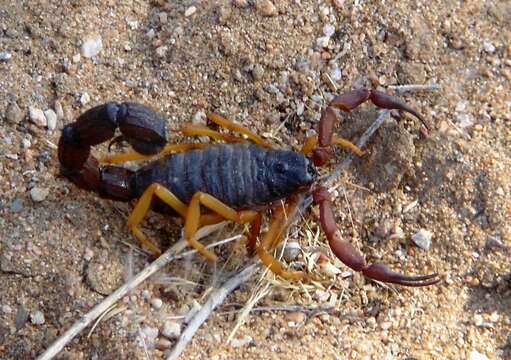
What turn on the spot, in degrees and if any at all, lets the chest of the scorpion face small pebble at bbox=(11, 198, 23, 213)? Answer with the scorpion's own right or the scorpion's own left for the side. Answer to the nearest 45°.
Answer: approximately 180°

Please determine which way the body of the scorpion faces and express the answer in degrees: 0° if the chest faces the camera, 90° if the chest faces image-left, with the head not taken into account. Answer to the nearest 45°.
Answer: approximately 270°

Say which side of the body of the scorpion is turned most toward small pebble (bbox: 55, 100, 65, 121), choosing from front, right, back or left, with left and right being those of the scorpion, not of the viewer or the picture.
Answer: back

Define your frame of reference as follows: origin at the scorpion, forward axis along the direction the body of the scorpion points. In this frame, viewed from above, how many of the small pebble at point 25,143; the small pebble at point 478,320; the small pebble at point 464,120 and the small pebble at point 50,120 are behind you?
2

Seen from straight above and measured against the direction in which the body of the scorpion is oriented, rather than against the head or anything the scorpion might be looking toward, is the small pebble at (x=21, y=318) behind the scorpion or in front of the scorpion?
behind

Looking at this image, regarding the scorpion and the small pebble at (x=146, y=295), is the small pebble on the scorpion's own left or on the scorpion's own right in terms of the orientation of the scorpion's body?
on the scorpion's own right

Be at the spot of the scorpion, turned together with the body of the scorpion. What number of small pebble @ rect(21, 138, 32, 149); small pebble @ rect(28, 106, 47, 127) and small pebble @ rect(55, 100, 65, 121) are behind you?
3

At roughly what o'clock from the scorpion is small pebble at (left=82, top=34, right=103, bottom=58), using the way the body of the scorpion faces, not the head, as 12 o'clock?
The small pebble is roughly at 7 o'clock from the scorpion.

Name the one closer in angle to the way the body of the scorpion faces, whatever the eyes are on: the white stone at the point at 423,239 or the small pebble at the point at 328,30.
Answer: the white stone

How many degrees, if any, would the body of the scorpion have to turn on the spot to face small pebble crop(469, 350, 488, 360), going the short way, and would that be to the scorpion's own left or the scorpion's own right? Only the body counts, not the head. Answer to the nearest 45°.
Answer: approximately 45° to the scorpion's own right

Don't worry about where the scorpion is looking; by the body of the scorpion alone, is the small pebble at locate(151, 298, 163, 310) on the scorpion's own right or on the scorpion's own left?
on the scorpion's own right

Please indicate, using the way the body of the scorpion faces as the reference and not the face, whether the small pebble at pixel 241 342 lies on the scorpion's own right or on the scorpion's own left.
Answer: on the scorpion's own right

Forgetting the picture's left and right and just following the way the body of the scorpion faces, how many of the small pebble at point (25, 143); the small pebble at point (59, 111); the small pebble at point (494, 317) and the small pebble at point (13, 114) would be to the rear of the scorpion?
3

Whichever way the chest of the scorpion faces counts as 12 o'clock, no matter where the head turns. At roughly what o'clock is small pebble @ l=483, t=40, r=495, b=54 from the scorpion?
The small pebble is roughly at 11 o'clock from the scorpion.

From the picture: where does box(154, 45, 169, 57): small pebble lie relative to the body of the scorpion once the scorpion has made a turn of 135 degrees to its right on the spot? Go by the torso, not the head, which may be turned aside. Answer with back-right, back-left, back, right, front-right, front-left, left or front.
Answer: right
